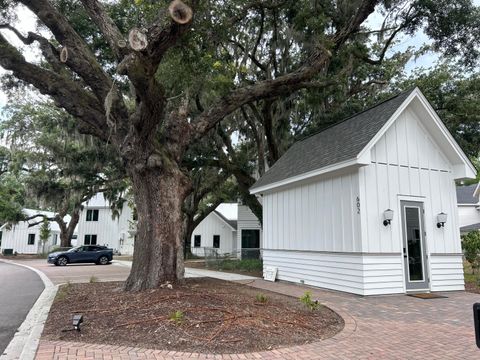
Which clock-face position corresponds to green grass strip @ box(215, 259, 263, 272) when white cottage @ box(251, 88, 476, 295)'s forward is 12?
The green grass strip is roughly at 6 o'clock from the white cottage.

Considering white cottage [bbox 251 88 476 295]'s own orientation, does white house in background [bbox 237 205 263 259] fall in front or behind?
behind

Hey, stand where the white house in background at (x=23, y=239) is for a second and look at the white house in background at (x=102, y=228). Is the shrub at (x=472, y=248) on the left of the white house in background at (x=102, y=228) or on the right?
right

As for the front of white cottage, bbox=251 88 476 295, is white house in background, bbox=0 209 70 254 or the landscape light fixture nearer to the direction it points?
the landscape light fixture

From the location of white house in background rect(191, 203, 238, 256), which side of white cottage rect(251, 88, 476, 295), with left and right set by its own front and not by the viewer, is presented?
back

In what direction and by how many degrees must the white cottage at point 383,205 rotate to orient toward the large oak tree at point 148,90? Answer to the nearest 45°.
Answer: approximately 90° to its right

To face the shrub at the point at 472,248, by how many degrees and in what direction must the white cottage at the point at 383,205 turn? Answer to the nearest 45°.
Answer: approximately 90° to its left

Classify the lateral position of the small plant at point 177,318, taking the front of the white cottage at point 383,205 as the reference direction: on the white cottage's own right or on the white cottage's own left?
on the white cottage's own right

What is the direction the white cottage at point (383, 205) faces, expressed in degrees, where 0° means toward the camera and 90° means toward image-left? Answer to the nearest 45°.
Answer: approximately 315°

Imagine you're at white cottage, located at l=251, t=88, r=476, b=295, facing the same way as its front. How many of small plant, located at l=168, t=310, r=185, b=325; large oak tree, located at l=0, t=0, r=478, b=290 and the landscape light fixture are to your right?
3

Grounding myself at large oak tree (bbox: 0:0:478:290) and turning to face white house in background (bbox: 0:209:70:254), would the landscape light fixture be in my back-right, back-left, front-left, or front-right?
back-left

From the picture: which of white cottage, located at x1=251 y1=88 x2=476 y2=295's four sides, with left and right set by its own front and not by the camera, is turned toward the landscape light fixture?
right

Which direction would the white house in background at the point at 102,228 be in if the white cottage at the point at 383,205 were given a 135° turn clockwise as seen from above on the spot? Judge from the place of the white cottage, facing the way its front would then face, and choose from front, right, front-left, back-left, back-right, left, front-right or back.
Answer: front-right
